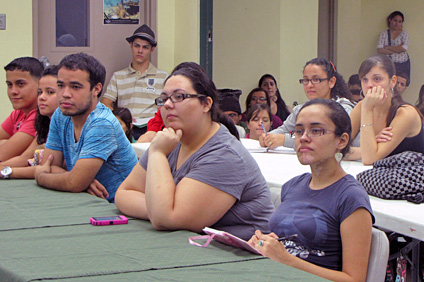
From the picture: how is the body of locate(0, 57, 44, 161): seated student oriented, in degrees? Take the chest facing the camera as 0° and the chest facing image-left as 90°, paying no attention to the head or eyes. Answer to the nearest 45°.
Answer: approximately 45°

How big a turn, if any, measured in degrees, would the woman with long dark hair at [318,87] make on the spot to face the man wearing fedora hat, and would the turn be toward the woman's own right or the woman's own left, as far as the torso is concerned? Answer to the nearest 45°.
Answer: approximately 90° to the woman's own right

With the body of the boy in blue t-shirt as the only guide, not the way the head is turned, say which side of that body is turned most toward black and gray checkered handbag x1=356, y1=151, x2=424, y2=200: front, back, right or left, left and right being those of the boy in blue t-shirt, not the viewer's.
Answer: left

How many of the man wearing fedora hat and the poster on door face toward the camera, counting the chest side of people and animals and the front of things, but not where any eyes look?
2

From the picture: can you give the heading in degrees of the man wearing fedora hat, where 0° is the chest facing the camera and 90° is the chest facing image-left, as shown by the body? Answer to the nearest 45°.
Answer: approximately 0°
